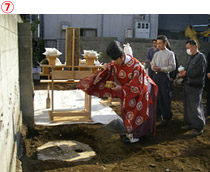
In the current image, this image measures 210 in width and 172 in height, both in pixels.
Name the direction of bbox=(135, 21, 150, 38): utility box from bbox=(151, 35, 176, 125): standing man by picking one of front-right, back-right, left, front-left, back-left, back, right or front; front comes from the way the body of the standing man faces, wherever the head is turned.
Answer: back-right

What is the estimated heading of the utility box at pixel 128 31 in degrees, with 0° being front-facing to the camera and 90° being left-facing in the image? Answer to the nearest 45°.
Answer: approximately 0°

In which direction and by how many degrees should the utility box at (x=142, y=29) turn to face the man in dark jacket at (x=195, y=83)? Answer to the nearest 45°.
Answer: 0° — it already faces them

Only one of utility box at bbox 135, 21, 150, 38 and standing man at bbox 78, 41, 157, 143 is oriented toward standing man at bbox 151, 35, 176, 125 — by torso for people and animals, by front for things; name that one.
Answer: the utility box

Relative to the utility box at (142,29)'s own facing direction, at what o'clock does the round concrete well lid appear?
The round concrete well lid is roughly at 12 o'clock from the utility box.

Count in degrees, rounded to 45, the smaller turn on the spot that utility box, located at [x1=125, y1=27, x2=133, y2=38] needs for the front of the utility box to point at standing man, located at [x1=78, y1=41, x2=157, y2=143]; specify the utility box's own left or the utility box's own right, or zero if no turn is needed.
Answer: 0° — it already faces them

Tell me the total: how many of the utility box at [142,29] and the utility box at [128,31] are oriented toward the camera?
2

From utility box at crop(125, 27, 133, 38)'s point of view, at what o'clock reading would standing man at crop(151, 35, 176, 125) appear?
The standing man is roughly at 12 o'clock from the utility box.
